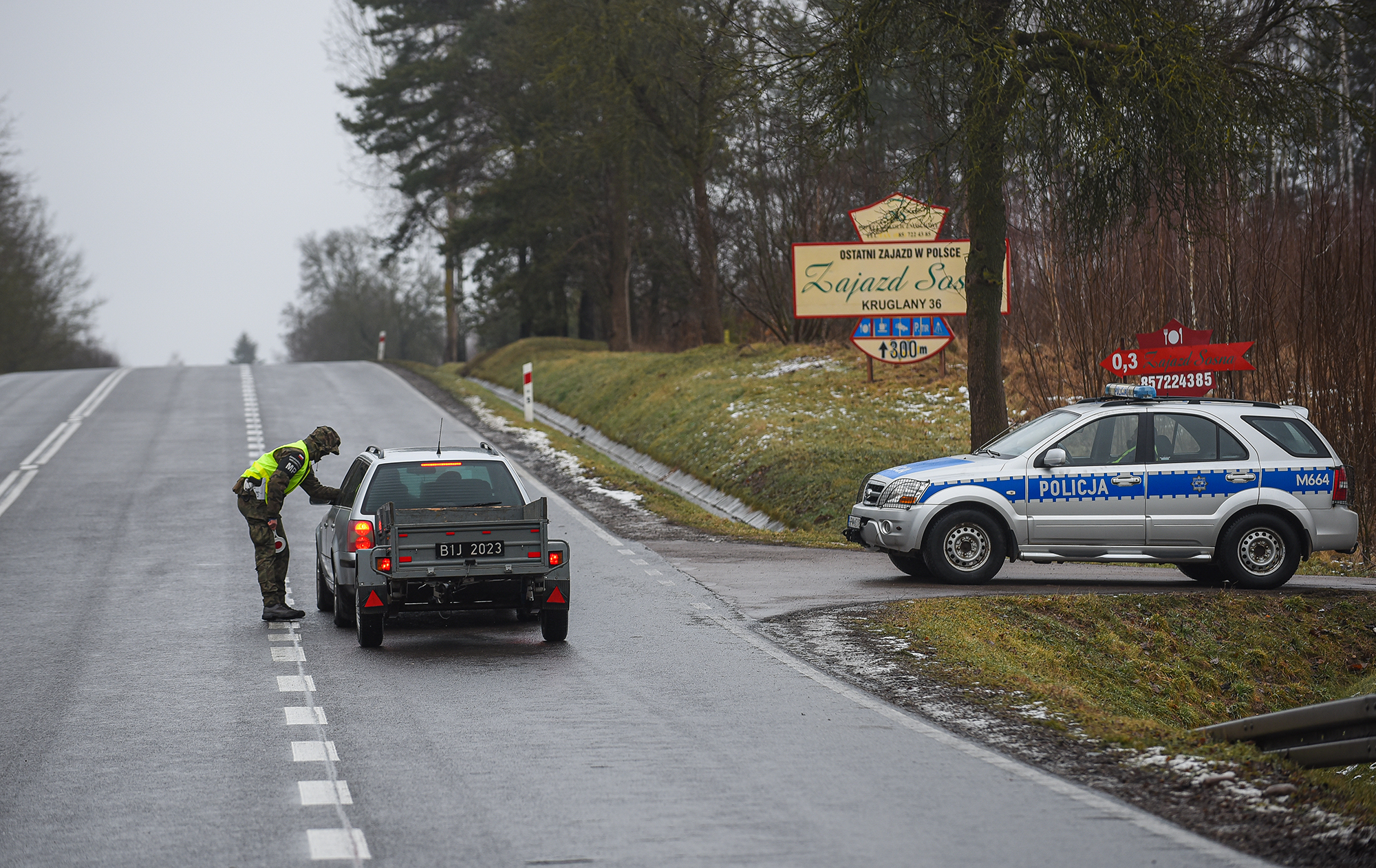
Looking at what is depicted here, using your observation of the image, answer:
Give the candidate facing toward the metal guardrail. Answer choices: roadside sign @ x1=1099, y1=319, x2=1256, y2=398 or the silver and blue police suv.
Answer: the roadside sign

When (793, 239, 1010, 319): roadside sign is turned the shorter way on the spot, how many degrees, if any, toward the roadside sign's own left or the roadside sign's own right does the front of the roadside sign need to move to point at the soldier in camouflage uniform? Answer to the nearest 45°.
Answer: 0° — it already faces them

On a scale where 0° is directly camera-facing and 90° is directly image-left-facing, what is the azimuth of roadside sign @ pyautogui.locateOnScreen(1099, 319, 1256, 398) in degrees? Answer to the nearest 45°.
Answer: approximately 0°

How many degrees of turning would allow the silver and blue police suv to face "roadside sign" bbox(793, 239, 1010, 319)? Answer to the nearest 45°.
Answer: approximately 90° to its right

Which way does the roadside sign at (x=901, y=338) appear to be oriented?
toward the camera

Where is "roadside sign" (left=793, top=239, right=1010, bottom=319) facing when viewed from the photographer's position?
facing the viewer

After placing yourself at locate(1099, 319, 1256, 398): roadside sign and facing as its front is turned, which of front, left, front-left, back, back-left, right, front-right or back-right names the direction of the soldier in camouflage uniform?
front-right

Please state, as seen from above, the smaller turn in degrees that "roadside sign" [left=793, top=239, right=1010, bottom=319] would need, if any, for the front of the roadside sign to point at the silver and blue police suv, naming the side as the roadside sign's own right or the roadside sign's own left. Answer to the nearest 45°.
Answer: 0° — it already faces it

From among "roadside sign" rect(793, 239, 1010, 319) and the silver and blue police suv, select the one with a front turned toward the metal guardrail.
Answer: the roadside sign

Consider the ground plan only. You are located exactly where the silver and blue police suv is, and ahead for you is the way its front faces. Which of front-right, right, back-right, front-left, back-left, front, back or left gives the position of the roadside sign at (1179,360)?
right

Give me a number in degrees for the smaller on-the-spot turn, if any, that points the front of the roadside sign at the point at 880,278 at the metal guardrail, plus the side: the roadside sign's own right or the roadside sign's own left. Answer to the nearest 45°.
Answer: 0° — it already faces it

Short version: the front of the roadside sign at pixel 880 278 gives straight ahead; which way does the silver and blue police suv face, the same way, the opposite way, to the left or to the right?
to the right

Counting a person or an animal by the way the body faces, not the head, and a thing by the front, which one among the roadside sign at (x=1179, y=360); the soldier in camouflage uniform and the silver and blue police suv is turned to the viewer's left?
the silver and blue police suv

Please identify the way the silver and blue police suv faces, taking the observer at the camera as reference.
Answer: facing to the left of the viewer

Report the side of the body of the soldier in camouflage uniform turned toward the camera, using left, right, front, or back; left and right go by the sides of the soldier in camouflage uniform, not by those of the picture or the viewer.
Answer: right

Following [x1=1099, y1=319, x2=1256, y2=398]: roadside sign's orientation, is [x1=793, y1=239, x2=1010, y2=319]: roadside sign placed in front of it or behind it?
behind
